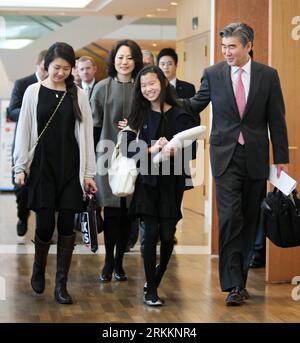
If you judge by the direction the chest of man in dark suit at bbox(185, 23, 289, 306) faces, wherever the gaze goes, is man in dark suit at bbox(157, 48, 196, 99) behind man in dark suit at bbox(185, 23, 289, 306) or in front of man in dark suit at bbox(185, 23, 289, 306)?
behind

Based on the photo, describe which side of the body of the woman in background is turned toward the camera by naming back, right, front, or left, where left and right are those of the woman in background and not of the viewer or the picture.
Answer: front

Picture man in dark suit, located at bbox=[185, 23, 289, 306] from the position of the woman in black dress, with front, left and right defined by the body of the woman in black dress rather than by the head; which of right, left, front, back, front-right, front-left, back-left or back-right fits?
left

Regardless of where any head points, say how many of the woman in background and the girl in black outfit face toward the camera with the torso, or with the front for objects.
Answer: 2

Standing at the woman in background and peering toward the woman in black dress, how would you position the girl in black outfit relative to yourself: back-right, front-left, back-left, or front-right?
front-left

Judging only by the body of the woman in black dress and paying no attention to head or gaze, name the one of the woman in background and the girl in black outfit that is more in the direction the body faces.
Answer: the girl in black outfit

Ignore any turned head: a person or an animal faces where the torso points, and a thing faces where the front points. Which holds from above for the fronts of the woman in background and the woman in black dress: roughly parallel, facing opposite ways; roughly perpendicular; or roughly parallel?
roughly parallel

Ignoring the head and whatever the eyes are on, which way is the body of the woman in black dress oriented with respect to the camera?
toward the camera

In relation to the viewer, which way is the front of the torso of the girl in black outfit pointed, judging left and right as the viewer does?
facing the viewer

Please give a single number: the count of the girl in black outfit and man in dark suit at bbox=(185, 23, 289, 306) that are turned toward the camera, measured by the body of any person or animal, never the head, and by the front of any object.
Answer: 2

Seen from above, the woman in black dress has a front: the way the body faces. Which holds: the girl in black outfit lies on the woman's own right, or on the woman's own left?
on the woman's own left

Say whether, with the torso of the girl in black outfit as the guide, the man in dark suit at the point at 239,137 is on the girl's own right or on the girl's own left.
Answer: on the girl's own left
